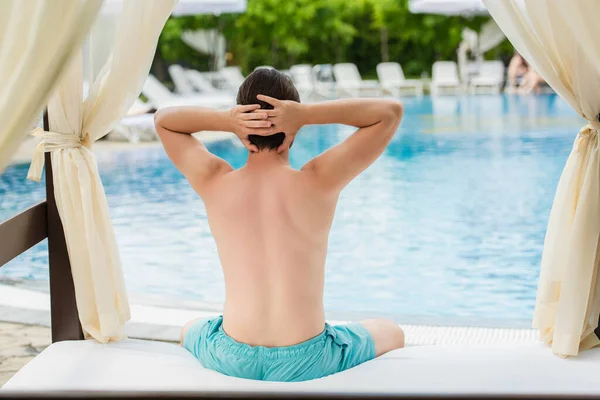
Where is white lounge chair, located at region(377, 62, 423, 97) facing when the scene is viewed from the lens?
facing the viewer and to the right of the viewer

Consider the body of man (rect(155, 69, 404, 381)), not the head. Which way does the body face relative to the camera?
away from the camera

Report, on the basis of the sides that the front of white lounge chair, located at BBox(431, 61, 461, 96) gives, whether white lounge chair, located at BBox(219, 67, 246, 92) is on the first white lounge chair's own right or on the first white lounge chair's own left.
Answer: on the first white lounge chair's own right

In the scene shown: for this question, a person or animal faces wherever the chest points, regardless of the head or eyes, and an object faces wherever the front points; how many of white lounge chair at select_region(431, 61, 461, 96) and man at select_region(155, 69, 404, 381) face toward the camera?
1

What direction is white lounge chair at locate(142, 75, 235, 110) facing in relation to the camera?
to the viewer's right

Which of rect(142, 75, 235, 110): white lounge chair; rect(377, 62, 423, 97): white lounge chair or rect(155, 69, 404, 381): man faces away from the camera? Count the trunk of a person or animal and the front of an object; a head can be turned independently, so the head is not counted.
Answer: the man

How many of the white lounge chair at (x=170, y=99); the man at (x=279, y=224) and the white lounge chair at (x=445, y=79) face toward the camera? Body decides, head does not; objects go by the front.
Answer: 1

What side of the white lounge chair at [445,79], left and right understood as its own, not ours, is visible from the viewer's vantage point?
front

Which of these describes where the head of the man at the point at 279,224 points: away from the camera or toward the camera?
away from the camera

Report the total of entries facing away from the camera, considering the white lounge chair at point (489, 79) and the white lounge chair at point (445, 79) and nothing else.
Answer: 0

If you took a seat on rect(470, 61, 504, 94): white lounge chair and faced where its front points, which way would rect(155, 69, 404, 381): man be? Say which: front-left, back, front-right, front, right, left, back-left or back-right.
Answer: front-left

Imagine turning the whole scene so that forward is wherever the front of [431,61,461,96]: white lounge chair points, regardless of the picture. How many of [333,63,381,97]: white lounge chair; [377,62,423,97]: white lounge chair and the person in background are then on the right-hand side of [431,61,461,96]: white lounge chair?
2

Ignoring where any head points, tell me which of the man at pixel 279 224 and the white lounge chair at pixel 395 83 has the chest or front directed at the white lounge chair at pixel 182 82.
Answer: the man

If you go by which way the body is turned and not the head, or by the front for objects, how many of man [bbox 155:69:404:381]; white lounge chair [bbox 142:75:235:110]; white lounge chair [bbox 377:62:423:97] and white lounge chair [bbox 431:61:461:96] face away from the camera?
1

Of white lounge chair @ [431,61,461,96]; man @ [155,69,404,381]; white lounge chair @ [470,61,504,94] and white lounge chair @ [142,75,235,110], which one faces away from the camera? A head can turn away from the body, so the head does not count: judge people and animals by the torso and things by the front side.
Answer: the man
